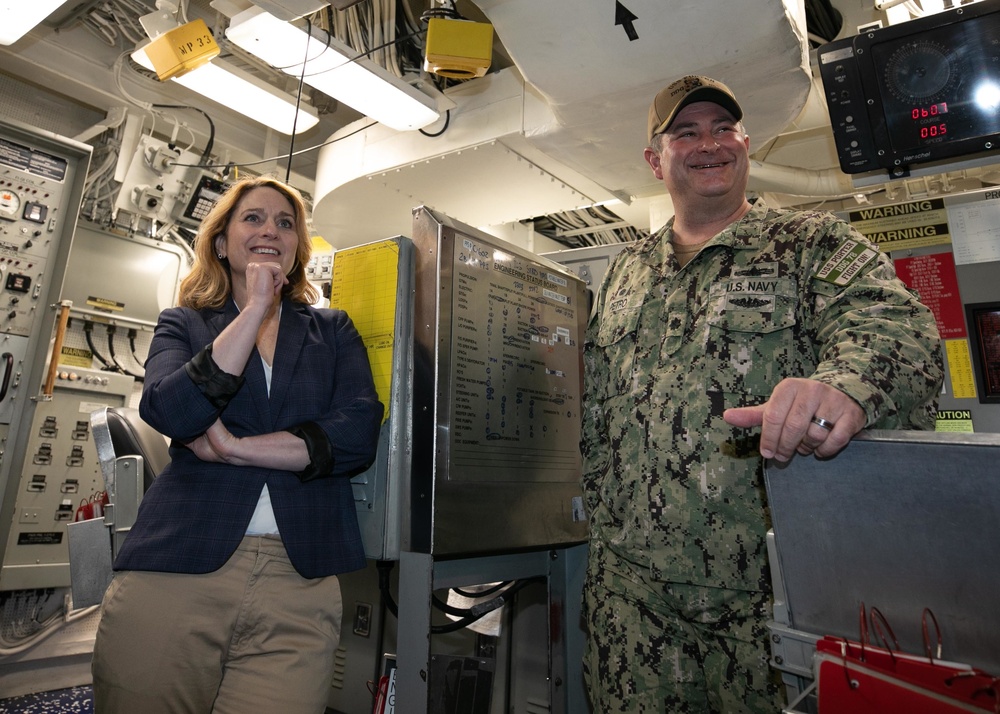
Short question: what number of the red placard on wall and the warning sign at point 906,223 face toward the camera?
2

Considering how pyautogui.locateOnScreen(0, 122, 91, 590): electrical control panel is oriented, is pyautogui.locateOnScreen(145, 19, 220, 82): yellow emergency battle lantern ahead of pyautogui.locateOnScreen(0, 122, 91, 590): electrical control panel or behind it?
ahead

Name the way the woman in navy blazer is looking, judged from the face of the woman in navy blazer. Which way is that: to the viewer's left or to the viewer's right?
to the viewer's right

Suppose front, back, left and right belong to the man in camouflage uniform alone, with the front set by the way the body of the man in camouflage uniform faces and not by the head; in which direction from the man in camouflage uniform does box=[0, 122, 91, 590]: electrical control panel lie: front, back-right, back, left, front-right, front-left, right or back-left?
front-right

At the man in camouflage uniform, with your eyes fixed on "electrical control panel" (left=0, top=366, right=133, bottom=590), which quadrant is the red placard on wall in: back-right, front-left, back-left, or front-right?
back-right

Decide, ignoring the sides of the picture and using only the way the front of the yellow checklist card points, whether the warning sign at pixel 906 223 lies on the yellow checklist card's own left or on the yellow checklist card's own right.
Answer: on the yellow checklist card's own left

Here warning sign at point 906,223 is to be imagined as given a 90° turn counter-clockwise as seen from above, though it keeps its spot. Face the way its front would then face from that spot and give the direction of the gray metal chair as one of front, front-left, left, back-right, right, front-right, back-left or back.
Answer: back-right

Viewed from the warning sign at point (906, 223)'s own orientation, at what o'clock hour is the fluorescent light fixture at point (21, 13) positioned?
The fluorescent light fixture is roughly at 2 o'clock from the warning sign.

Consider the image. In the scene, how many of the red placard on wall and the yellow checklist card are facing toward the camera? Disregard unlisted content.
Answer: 2

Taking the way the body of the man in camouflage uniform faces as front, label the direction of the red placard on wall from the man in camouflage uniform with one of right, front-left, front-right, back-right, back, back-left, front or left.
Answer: back
